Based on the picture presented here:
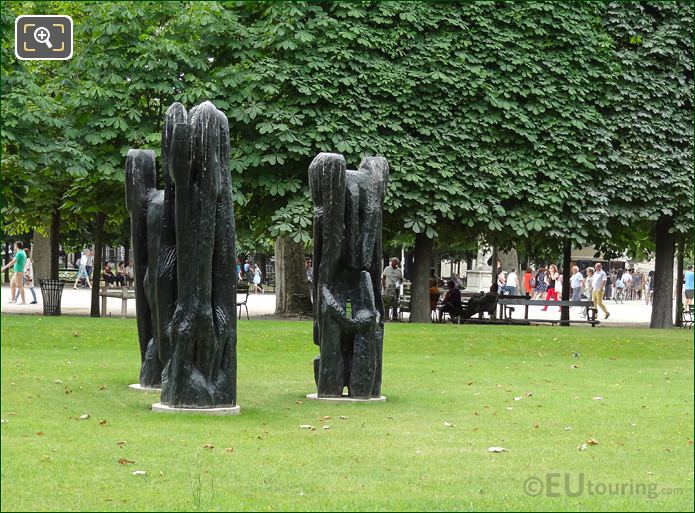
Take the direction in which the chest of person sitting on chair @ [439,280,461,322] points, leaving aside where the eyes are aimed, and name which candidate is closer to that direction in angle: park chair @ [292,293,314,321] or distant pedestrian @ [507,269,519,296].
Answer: the park chair

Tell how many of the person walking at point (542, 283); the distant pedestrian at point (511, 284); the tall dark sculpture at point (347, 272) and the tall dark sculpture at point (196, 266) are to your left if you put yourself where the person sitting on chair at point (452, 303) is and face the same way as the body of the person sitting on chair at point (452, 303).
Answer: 2

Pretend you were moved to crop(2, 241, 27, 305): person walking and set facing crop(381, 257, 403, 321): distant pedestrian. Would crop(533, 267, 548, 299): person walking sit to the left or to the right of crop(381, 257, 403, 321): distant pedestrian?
left

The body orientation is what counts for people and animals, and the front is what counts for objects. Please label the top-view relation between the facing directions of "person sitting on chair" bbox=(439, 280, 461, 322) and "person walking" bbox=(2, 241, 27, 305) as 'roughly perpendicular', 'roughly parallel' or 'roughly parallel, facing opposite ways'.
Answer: roughly parallel

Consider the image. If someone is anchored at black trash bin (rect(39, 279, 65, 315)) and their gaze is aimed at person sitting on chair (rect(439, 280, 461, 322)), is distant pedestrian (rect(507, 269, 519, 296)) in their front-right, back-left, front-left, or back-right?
front-left

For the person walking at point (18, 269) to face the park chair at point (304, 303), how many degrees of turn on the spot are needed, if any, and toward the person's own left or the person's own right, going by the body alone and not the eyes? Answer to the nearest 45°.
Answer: approximately 135° to the person's own left

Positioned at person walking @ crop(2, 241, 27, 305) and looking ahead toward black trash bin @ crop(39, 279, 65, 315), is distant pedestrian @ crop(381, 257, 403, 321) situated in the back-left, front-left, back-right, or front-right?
front-left
